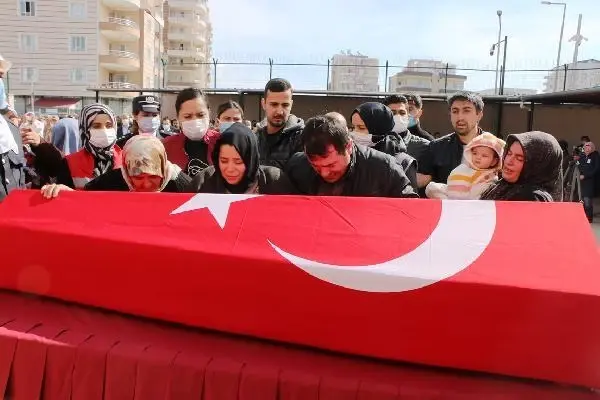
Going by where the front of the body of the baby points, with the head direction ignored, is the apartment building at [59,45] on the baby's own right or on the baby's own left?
on the baby's own right

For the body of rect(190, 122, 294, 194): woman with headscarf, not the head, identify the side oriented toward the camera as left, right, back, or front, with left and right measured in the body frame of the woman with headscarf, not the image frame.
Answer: front

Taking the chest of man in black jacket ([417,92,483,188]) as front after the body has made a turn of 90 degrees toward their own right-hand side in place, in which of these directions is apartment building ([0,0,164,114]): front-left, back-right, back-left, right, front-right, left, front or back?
front-right

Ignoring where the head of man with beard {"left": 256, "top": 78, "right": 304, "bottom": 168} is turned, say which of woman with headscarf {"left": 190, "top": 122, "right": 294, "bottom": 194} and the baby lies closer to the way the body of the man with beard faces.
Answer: the woman with headscarf

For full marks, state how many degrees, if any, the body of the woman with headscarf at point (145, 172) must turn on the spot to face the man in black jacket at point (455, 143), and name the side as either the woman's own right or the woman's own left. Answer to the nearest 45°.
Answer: approximately 90° to the woman's own left

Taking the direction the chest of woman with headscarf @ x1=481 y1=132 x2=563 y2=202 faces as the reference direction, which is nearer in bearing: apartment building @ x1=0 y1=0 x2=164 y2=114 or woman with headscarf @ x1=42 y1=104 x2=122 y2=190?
the woman with headscarf

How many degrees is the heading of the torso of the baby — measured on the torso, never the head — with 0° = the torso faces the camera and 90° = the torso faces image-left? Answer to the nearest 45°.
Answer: approximately 45°

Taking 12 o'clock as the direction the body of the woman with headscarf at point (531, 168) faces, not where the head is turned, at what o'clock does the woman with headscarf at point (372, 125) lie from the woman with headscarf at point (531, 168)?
the woman with headscarf at point (372, 125) is roughly at 3 o'clock from the woman with headscarf at point (531, 168).

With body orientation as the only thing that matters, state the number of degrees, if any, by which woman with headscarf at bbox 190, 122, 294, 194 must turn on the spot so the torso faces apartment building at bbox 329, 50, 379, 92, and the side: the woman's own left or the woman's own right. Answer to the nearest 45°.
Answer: approximately 180°

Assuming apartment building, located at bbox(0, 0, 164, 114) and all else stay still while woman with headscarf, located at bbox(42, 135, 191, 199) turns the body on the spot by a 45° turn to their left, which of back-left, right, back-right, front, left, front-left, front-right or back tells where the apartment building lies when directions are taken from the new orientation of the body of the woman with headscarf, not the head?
back-left

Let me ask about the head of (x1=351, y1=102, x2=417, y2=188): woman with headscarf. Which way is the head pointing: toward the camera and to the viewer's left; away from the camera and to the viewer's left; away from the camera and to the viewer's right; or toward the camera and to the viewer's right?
toward the camera and to the viewer's left

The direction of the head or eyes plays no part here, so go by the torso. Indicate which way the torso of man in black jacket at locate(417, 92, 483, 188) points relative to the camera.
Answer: toward the camera
